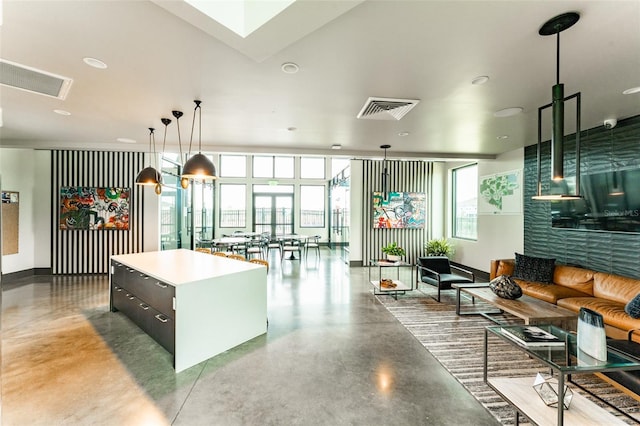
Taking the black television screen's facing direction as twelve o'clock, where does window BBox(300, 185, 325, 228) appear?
The window is roughly at 2 o'clock from the black television screen.

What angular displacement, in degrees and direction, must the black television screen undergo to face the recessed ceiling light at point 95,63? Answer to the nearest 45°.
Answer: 0° — it already faces it

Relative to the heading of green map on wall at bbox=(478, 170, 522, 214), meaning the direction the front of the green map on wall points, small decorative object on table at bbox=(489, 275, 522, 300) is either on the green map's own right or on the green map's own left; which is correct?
on the green map's own left

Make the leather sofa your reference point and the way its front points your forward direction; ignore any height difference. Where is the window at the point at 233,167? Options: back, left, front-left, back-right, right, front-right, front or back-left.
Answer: front-right

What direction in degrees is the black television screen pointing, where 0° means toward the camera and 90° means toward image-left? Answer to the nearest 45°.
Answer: approximately 45°

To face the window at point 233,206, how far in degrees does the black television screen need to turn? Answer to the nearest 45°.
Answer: approximately 45° to its right

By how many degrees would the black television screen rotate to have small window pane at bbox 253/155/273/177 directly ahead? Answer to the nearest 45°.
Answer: approximately 45° to its right

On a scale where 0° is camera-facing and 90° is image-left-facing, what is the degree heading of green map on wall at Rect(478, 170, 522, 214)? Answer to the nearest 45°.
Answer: approximately 45°

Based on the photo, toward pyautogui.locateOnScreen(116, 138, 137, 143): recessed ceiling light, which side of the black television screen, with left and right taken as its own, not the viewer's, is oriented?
front

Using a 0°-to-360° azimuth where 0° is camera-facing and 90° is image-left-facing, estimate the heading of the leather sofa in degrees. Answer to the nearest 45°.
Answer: approximately 45°

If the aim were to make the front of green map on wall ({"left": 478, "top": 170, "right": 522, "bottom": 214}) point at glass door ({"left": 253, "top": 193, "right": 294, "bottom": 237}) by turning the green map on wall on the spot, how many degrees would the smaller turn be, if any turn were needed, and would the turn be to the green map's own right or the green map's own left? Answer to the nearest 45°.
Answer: approximately 45° to the green map's own right

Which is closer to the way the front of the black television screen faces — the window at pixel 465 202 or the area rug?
the area rug

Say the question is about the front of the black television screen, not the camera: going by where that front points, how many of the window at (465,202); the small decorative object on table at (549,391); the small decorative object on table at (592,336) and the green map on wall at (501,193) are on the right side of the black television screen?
2

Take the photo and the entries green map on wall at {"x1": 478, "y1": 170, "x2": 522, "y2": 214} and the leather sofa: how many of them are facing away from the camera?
0
